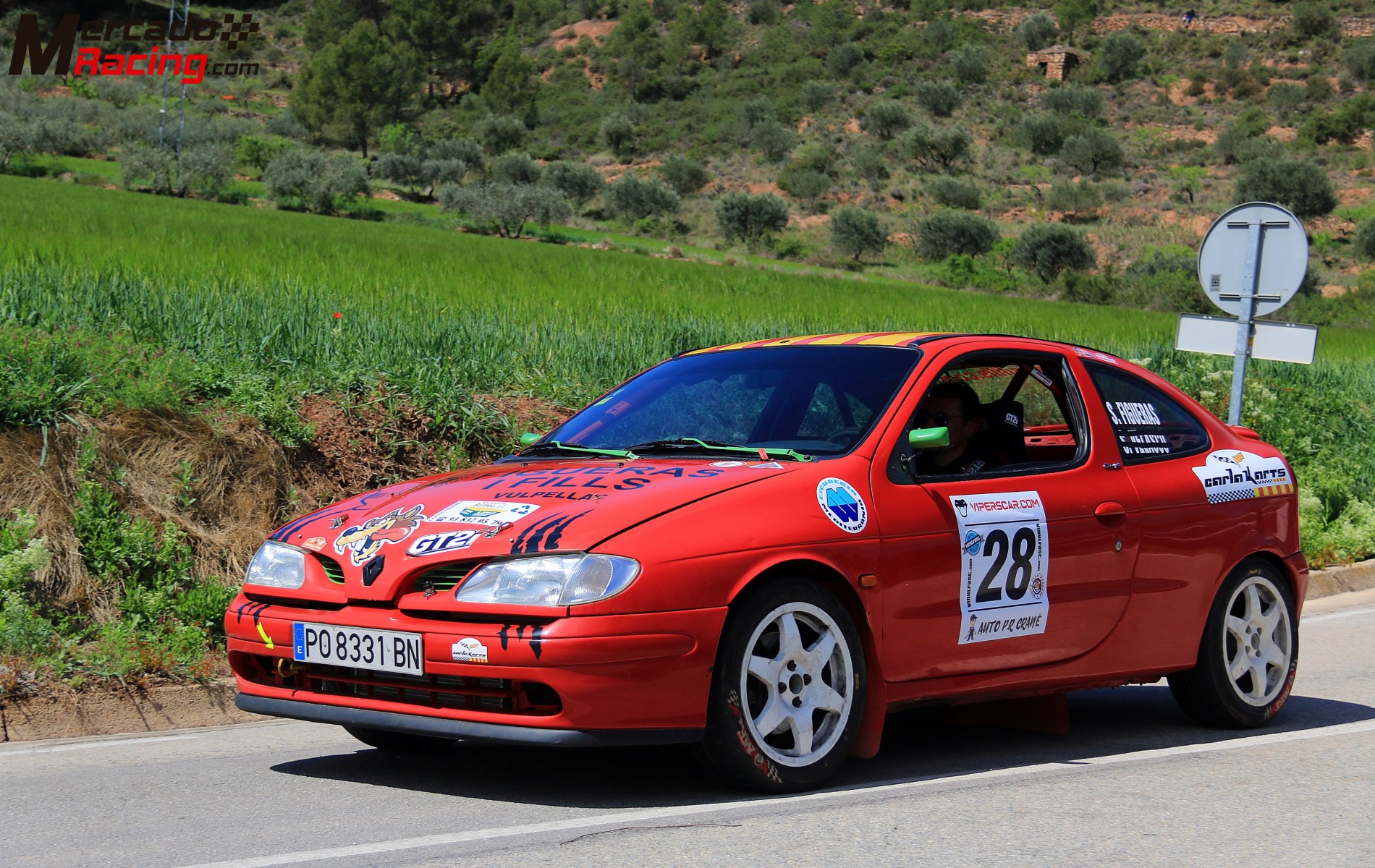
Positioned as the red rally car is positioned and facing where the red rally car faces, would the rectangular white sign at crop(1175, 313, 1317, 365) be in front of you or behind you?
behind

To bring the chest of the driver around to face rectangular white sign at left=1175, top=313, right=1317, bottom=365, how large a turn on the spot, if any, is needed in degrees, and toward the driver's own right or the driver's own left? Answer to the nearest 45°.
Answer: approximately 135° to the driver's own right

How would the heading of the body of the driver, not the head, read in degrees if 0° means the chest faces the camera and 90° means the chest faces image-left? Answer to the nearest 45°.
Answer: approximately 45°

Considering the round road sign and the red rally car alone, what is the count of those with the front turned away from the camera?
1

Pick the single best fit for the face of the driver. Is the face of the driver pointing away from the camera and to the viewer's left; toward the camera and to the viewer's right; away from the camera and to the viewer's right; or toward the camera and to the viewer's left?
toward the camera and to the viewer's left

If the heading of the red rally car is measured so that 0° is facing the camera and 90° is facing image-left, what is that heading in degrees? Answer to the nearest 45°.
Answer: approximately 45°

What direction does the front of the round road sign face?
away from the camera

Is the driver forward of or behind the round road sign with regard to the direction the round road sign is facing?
behind

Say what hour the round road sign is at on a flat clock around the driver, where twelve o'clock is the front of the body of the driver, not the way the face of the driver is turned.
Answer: The round road sign is roughly at 5 o'clock from the driver.

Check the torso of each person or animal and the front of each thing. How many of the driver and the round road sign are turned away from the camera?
1
